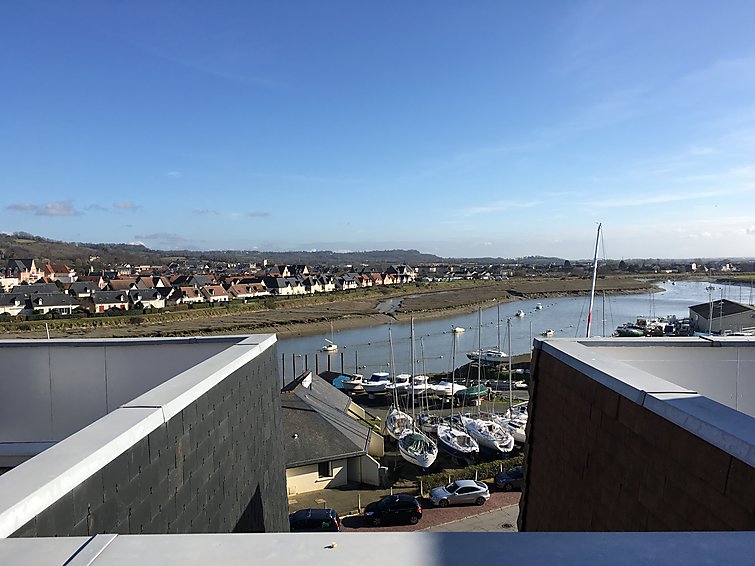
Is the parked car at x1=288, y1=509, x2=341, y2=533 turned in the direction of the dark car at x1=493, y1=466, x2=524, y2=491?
no

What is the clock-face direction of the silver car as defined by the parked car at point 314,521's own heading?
The silver car is roughly at 5 o'clock from the parked car.

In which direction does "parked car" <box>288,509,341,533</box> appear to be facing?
to the viewer's left

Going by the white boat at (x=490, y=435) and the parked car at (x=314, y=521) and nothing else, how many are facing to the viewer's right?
0
